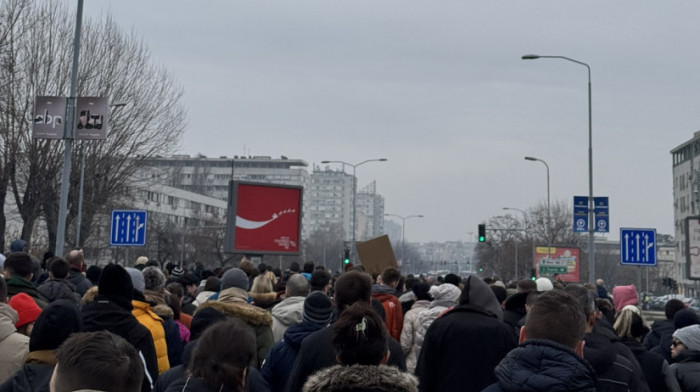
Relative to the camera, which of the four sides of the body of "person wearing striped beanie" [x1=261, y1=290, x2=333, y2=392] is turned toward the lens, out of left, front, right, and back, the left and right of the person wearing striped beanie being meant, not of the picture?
back

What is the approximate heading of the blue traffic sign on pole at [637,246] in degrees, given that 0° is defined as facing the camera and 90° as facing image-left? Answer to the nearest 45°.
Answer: approximately 0°

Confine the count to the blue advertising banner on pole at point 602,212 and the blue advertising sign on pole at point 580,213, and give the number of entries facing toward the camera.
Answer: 2

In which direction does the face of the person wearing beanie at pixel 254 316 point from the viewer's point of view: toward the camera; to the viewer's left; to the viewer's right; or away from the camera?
away from the camera

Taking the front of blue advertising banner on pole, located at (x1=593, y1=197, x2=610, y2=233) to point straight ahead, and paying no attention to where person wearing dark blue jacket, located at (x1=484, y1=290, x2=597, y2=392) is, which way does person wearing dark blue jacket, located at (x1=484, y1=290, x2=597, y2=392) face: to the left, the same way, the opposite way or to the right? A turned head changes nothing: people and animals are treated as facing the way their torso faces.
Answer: the opposite way

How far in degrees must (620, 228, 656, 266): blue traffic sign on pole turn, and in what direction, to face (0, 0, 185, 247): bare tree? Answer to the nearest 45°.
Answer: approximately 90° to its right

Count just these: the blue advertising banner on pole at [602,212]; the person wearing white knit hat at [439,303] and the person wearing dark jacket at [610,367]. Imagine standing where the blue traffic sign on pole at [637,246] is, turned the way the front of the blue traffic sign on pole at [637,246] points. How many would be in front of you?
2

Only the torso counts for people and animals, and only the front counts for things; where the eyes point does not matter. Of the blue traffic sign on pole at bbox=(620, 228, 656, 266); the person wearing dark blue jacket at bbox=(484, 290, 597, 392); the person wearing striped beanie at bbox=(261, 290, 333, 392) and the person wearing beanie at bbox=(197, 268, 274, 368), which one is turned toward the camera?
the blue traffic sign on pole

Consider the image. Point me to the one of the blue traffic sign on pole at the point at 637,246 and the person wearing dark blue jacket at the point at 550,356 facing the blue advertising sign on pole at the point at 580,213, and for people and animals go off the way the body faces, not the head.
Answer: the person wearing dark blue jacket

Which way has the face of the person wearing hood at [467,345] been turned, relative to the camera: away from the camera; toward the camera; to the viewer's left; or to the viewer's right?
away from the camera

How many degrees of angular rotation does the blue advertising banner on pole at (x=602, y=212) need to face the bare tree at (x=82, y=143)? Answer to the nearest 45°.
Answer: approximately 90° to its right

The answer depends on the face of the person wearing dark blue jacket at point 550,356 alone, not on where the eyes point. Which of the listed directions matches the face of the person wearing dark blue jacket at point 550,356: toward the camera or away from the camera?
away from the camera

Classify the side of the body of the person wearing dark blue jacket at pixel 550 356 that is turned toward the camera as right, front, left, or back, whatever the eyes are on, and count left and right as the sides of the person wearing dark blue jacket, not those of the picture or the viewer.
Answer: back

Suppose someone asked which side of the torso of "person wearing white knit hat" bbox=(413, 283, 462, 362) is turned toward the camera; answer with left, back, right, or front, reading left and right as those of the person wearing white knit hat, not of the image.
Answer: back

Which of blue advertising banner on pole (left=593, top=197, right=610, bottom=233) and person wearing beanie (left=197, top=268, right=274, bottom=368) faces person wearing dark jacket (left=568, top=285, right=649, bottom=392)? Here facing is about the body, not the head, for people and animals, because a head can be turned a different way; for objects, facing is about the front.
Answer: the blue advertising banner on pole
